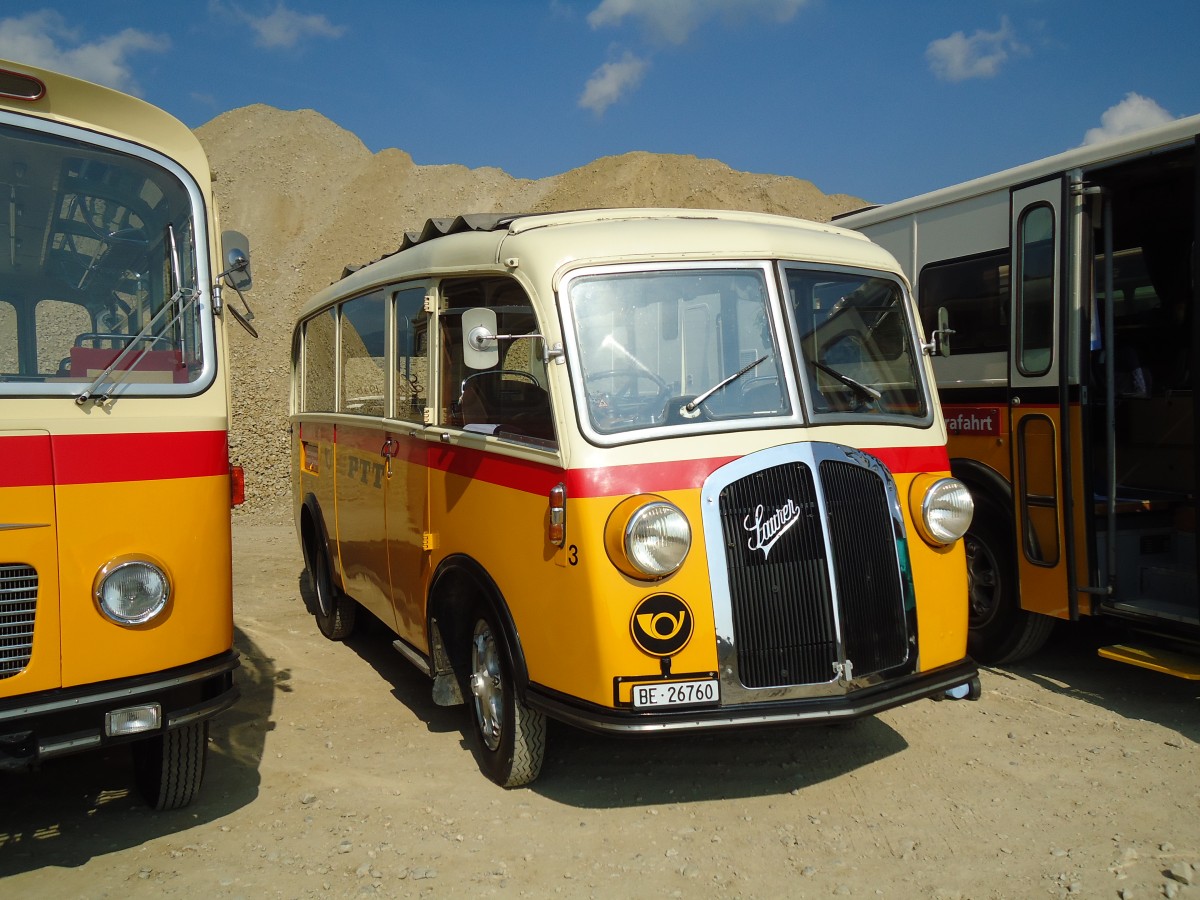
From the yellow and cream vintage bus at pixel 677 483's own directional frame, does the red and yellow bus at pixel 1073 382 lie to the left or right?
on its left

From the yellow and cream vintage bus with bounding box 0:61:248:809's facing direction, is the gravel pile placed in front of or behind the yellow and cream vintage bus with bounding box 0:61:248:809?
behind

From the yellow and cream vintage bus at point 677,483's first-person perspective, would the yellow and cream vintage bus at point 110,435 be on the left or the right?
on its right

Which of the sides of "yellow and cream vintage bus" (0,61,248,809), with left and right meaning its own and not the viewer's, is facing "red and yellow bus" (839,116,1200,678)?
left

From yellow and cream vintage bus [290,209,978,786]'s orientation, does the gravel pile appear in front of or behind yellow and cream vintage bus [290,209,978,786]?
behind
